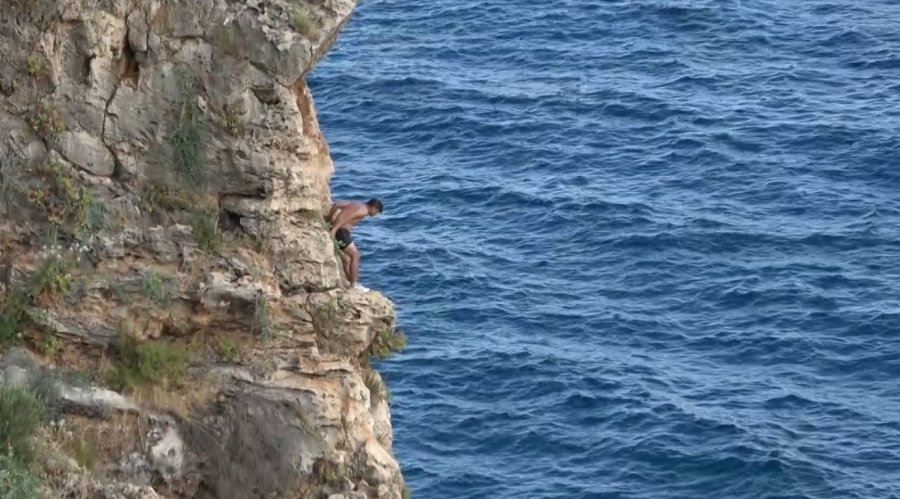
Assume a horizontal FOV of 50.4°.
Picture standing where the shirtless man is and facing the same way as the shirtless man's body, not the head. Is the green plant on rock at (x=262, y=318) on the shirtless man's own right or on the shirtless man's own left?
on the shirtless man's own right

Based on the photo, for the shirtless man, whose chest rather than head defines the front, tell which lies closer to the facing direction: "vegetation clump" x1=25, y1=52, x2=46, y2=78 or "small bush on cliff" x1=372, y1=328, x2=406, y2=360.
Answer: the small bush on cliff

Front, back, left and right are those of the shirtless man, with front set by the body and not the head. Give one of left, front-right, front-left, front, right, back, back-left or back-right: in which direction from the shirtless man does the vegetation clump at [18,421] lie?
back-right

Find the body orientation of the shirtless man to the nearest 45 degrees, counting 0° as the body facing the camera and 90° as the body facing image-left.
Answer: approximately 270°

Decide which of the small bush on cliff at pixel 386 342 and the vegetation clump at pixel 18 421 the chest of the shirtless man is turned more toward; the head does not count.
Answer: the small bush on cliff
